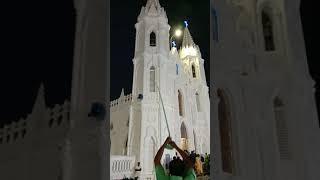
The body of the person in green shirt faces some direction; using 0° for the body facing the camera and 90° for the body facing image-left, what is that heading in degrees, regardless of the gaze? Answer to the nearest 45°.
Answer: approximately 180°

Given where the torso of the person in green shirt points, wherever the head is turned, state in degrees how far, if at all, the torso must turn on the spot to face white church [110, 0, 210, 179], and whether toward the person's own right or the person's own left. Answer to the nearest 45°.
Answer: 0° — they already face it

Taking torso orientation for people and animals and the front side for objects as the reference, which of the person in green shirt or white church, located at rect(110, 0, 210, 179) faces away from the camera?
the person in green shirt

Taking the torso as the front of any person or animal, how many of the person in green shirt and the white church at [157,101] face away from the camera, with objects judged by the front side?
1

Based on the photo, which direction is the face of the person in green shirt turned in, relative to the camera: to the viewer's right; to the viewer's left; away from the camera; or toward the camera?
away from the camera

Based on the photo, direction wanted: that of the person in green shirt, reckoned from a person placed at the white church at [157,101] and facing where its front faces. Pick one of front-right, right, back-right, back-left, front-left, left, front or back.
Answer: front-right

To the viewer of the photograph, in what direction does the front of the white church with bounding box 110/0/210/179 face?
facing the viewer and to the right of the viewer
